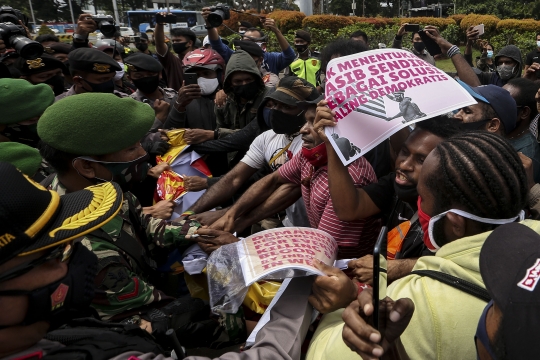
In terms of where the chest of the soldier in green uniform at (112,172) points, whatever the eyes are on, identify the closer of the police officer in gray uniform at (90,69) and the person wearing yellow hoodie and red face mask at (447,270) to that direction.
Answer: the person wearing yellow hoodie and red face mask

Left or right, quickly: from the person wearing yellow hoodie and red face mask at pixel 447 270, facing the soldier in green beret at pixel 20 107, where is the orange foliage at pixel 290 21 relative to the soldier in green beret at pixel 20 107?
right

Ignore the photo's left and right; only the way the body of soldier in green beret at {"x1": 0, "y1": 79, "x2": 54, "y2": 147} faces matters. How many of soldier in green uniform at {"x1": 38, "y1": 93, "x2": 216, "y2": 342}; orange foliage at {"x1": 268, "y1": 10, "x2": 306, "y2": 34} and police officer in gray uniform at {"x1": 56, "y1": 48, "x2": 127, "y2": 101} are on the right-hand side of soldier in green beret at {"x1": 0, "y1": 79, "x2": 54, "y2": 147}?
1

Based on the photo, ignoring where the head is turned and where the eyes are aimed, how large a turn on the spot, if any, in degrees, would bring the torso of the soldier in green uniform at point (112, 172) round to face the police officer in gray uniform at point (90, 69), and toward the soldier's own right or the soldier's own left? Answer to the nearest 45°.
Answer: approximately 90° to the soldier's own left

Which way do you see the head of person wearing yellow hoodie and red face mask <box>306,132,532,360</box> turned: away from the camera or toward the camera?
away from the camera

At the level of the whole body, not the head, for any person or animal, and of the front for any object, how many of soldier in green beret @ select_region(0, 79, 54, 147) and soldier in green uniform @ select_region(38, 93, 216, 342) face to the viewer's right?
2

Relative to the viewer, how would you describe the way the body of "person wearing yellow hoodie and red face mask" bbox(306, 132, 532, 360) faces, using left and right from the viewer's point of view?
facing away from the viewer and to the left of the viewer

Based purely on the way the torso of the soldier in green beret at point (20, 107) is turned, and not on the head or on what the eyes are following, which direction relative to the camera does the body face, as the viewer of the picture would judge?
to the viewer's right

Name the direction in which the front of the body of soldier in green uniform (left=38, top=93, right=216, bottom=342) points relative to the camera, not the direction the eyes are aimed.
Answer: to the viewer's right

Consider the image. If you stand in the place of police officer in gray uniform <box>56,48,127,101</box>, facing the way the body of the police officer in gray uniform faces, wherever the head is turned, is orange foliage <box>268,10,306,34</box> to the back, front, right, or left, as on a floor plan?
left
